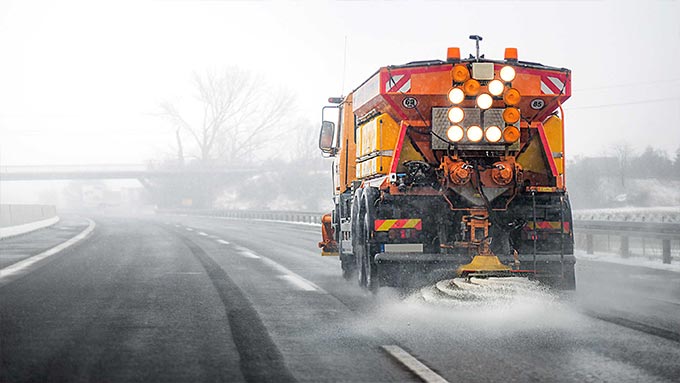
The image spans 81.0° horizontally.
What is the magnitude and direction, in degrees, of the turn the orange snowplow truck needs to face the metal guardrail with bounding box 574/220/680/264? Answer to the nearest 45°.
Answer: approximately 45° to its right

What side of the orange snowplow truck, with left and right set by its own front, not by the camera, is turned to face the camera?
back
